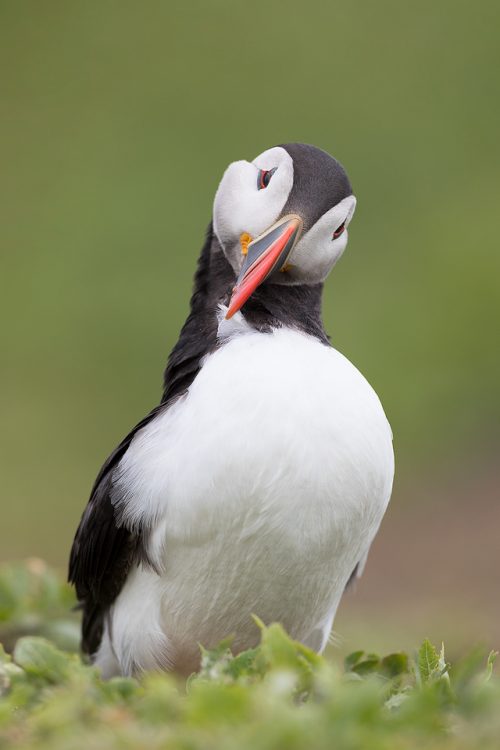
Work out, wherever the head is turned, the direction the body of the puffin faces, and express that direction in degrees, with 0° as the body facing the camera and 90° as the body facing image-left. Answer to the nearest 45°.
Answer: approximately 315°
